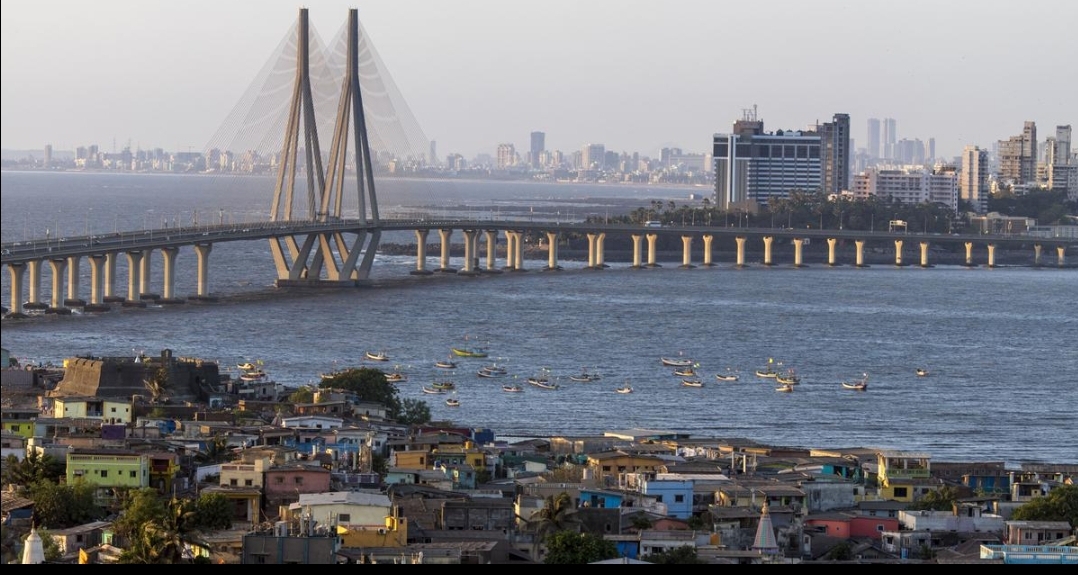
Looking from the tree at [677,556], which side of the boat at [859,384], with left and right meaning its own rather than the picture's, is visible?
left

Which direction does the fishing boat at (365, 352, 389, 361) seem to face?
to the viewer's left

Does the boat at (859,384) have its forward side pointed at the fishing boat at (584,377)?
yes

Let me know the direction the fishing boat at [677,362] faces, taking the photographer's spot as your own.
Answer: facing to the left of the viewer

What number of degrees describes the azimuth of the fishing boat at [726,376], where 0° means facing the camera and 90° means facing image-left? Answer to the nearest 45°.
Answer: approximately 90°

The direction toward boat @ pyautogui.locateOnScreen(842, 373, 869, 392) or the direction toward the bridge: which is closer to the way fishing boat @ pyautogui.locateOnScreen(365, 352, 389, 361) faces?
the bridge

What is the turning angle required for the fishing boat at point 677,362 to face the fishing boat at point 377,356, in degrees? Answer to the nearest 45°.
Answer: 0° — it already faces it

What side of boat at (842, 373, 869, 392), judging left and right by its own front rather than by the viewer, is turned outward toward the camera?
left

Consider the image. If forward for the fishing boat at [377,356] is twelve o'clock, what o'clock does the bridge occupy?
The bridge is roughly at 3 o'clock from the fishing boat.

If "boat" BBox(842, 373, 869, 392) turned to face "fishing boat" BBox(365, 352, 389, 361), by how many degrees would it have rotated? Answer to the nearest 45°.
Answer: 0° — it already faces it

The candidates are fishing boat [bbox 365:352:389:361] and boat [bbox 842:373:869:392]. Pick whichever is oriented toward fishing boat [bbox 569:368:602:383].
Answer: the boat

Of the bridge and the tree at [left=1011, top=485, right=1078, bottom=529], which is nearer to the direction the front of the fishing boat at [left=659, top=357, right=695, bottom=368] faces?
the bridge
